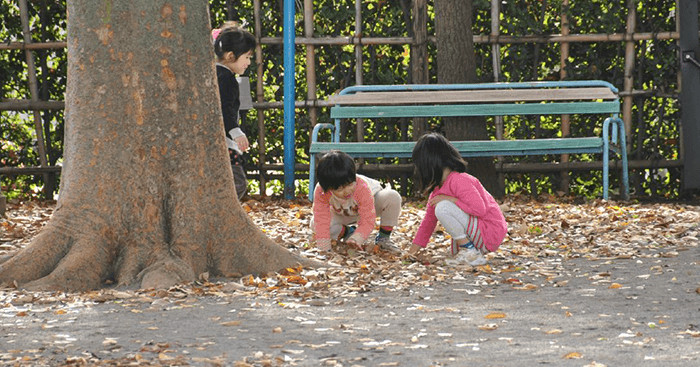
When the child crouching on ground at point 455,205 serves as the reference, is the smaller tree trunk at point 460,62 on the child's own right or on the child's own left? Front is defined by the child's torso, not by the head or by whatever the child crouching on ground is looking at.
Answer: on the child's own right

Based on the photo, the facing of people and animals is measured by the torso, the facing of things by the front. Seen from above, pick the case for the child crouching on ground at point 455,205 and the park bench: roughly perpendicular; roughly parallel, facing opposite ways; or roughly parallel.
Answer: roughly perpendicular

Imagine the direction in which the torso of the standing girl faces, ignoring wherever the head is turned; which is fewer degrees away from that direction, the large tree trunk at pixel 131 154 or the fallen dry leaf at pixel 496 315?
the fallen dry leaf

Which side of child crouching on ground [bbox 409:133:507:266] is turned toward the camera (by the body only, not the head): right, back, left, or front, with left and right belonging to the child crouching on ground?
left

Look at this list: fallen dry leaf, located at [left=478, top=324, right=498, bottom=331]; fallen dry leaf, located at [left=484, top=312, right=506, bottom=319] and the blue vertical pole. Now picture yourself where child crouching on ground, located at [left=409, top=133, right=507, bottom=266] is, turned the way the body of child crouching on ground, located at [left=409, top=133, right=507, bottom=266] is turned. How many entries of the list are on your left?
2

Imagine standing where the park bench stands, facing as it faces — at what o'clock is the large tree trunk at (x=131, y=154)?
The large tree trunk is roughly at 1 o'clock from the park bench.

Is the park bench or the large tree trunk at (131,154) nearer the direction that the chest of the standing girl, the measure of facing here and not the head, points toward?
the park bench

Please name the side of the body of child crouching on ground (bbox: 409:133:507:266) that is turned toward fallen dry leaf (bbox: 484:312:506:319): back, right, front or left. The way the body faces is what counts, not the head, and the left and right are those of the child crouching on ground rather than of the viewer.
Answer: left

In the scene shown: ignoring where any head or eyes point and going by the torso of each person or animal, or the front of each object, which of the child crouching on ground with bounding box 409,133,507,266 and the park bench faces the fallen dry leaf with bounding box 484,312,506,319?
the park bench

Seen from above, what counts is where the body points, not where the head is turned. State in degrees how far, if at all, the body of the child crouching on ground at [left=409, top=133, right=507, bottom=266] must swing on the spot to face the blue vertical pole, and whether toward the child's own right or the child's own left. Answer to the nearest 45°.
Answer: approximately 45° to the child's own right

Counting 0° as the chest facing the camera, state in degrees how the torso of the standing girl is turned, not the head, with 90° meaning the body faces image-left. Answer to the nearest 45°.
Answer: approximately 270°

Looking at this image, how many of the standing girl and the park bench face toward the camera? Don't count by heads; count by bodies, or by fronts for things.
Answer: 1

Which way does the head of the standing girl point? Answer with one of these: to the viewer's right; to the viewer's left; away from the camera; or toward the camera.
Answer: to the viewer's right
